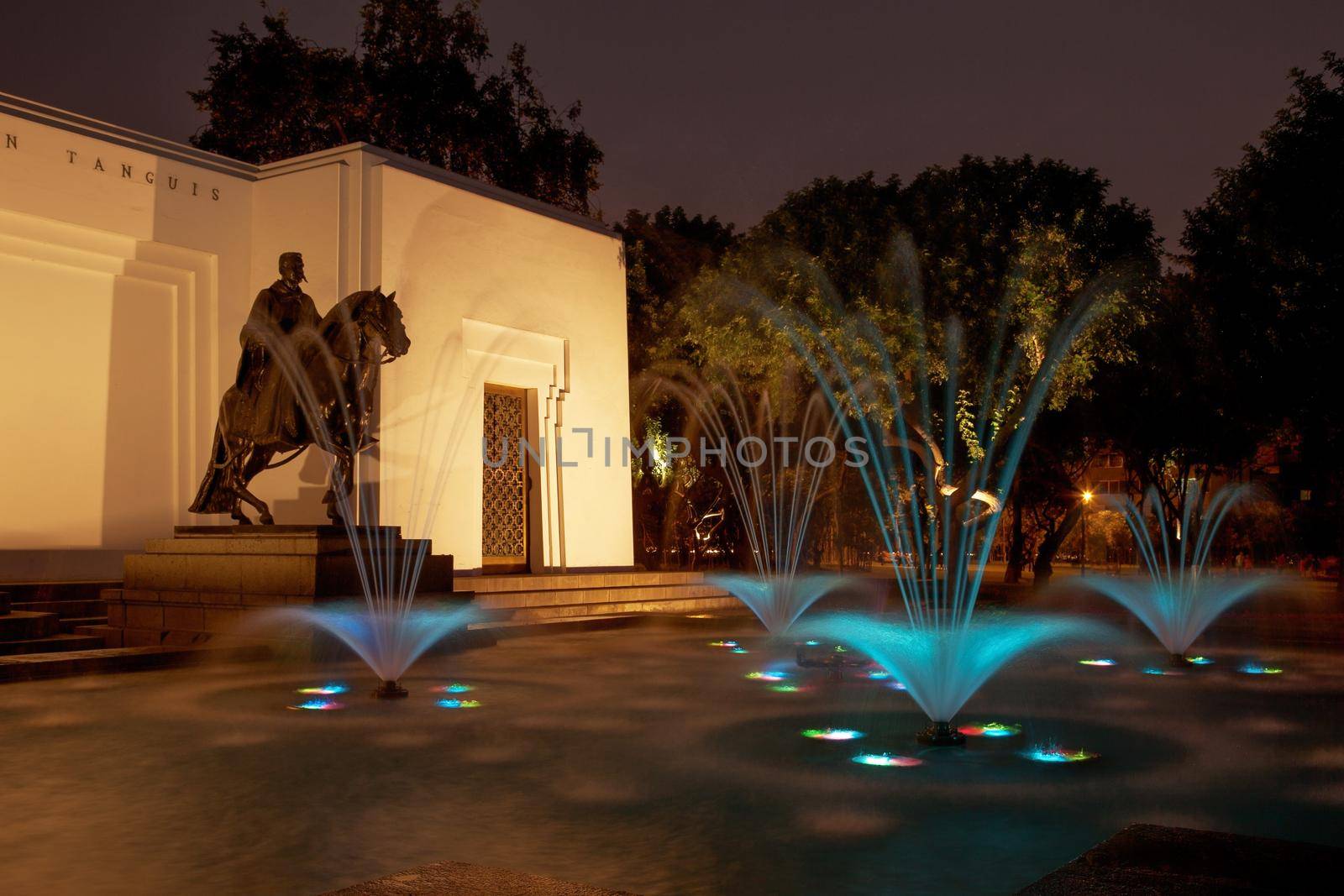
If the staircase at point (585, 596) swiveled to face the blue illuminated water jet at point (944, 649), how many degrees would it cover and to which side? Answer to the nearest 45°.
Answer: approximately 45° to its right

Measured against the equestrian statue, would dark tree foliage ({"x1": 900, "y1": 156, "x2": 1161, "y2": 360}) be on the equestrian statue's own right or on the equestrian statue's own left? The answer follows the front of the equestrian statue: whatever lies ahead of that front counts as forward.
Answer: on the equestrian statue's own left

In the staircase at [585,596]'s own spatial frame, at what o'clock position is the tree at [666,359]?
The tree is roughly at 8 o'clock from the staircase.

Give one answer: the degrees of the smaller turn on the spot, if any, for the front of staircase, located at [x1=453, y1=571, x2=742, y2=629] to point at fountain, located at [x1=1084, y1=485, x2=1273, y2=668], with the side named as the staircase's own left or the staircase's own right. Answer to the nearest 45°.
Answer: approximately 90° to the staircase's own left

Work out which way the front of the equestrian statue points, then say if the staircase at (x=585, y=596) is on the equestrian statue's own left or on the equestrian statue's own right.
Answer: on the equestrian statue's own left

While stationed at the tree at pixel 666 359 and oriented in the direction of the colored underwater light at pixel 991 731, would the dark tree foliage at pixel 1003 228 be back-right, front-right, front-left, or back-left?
front-left

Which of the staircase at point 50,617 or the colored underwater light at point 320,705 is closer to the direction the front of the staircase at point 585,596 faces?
the colored underwater light

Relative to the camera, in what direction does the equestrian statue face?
facing the viewer and to the right of the viewer

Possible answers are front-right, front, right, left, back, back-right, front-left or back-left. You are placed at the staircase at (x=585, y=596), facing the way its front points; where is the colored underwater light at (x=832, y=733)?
front-right

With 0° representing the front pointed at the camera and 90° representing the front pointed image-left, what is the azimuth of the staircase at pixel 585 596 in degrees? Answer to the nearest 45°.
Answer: approximately 315°

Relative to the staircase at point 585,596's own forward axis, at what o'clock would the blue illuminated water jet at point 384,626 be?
The blue illuminated water jet is roughly at 2 o'clock from the staircase.

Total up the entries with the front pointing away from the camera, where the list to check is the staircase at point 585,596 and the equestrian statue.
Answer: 0

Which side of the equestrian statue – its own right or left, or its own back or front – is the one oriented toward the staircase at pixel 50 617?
back

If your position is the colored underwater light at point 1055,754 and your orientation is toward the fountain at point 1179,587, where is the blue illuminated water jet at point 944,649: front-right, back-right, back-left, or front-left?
front-left

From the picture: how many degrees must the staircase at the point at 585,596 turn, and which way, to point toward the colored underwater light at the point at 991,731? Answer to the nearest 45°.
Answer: approximately 45° to its right
